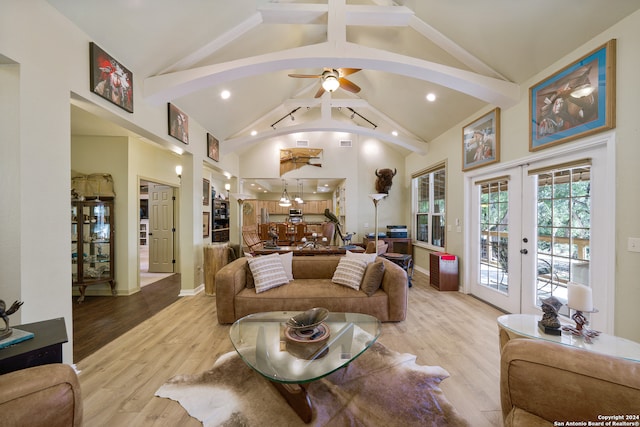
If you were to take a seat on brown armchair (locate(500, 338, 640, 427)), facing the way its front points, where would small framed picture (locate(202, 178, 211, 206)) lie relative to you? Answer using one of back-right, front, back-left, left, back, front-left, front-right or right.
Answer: front-right

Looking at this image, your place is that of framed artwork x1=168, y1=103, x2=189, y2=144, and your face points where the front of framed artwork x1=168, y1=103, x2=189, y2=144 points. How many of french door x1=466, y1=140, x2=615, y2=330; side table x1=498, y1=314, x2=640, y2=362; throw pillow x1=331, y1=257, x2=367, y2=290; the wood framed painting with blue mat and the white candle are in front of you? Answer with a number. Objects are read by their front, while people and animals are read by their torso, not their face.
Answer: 5

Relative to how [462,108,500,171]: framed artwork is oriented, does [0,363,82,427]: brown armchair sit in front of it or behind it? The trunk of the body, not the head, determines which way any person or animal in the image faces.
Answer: in front

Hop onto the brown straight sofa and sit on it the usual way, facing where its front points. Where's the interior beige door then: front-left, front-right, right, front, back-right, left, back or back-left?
back-right

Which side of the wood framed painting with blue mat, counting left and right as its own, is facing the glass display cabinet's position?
front

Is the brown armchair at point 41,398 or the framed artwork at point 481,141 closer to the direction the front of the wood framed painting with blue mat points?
the brown armchair

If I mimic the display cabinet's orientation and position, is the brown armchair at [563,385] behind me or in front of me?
in front

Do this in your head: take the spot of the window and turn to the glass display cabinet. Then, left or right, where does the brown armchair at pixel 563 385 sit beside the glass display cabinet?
left

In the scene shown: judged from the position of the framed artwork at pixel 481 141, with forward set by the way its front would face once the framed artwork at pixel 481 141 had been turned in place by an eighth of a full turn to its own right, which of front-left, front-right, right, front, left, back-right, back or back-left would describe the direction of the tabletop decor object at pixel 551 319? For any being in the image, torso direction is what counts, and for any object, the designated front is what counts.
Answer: left

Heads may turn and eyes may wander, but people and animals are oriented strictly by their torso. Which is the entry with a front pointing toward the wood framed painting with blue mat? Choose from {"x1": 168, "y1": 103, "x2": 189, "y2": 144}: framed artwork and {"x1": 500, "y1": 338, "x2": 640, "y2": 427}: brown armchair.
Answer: the framed artwork

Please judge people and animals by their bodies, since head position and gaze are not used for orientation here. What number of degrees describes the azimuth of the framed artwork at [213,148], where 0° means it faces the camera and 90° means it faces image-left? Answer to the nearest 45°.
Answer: approximately 315°

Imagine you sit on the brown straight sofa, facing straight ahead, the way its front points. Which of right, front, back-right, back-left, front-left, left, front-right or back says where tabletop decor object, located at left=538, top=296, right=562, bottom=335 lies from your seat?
front-left

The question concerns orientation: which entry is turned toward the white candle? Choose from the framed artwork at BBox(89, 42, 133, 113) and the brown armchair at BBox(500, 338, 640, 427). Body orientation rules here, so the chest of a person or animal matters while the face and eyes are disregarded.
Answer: the framed artwork

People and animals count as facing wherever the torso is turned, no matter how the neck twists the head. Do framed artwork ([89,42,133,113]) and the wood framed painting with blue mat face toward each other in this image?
yes

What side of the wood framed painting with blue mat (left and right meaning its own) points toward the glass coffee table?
front

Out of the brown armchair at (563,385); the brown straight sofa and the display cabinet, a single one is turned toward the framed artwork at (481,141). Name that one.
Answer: the display cabinet
